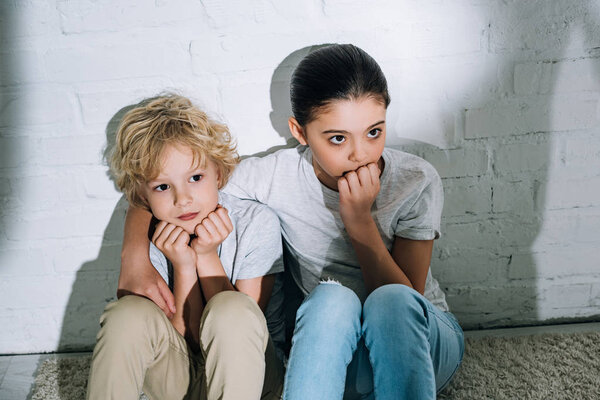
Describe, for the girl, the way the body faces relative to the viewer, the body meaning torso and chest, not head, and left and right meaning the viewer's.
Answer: facing the viewer
